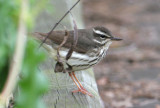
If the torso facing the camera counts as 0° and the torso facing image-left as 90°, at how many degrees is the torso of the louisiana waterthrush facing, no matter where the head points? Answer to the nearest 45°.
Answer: approximately 270°
